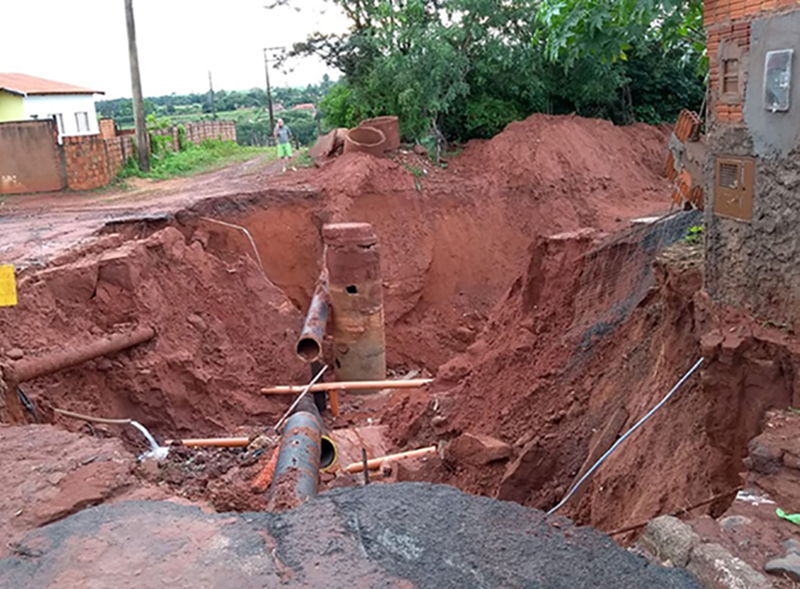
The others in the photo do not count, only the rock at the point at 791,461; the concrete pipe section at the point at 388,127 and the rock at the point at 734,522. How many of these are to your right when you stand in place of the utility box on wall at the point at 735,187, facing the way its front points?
1

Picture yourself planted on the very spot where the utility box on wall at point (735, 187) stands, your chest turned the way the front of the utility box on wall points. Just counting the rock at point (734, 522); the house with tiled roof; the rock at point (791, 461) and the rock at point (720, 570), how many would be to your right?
1

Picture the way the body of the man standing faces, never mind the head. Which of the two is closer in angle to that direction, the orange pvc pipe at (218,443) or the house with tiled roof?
the orange pvc pipe

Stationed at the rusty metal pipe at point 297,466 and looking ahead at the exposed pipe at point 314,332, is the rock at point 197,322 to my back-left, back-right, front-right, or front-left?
front-left

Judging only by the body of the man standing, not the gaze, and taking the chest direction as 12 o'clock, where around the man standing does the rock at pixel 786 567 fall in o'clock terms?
The rock is roughly at 12 o'clock from the man standing.

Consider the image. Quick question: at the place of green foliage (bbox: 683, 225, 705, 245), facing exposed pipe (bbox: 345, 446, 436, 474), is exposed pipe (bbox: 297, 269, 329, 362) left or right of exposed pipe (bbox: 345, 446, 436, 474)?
right

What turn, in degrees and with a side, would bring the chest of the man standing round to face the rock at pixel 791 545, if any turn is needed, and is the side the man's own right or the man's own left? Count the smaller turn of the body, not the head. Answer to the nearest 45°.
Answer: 0° — they already face it

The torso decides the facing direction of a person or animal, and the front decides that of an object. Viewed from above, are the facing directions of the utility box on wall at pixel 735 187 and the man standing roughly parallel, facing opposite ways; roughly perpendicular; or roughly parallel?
roughly perpendicular

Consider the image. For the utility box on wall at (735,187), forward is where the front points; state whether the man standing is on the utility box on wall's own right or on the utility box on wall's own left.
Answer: on the utility box on wall's own right

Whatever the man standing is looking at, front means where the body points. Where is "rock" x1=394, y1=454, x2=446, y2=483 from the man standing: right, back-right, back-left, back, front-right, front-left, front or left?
front

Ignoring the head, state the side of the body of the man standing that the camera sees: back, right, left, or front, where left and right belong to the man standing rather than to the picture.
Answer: front

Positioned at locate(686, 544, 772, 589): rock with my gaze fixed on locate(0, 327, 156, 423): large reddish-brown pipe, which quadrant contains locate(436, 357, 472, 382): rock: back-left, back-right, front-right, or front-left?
front-right

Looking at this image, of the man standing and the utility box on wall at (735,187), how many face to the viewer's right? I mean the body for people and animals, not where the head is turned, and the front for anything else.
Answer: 0

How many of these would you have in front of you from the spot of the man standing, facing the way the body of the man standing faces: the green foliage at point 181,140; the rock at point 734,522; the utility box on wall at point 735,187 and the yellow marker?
3

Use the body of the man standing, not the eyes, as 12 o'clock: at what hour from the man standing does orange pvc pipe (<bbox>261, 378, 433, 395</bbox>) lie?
The orange pvc pipe is roughly at 12 o'clock from the man standing.
